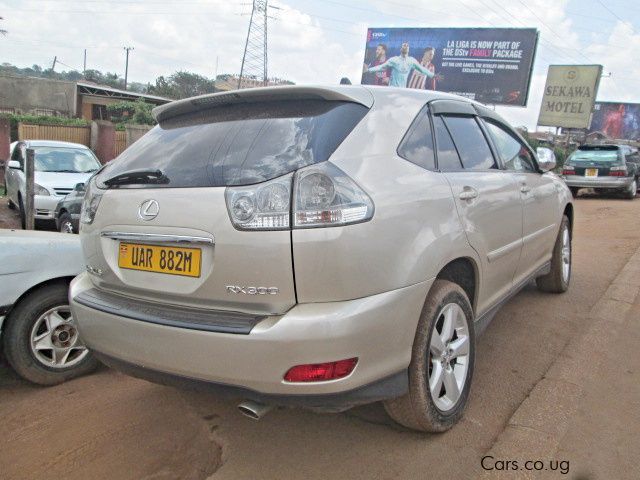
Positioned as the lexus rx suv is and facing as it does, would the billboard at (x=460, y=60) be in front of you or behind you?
in front

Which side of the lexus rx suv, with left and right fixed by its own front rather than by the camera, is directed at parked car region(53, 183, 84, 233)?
left

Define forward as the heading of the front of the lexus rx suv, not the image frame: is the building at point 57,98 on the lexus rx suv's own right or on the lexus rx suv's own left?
on the lexus rx suv's own left

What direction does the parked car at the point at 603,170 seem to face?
away from the camera

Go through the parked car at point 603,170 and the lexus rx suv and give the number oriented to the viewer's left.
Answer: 0

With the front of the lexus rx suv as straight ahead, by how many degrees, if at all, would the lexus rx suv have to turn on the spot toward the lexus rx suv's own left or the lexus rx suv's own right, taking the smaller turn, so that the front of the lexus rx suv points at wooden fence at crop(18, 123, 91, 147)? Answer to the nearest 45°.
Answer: approximately 90° to the lexus rx suv's own left

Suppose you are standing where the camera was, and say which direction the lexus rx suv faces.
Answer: facing away from the viewer and to the right of the viewer

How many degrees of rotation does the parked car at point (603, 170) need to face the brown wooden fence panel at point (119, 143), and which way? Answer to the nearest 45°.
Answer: approximately 90° to its left

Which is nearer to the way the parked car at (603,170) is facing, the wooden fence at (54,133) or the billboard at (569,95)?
the billboard

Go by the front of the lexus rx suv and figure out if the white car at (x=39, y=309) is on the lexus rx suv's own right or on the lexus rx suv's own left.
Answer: on the lexus rx suv's own left

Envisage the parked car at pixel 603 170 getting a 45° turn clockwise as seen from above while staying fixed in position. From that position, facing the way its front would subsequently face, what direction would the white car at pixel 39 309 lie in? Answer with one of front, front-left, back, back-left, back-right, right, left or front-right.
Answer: back-right

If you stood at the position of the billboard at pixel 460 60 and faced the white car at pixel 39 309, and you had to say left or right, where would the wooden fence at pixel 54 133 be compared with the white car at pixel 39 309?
right

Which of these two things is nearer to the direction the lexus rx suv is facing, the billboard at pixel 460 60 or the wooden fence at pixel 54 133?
the billboard
